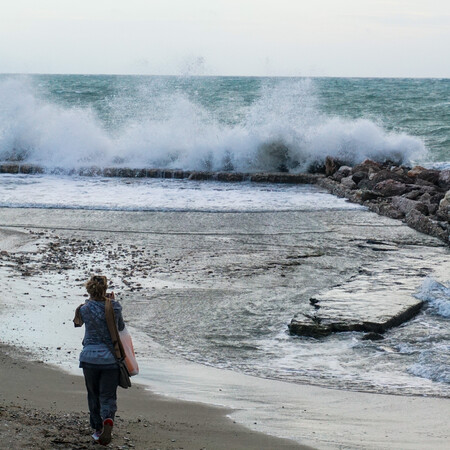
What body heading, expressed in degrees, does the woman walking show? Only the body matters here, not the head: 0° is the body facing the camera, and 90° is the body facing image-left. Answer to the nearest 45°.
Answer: approximately 180°

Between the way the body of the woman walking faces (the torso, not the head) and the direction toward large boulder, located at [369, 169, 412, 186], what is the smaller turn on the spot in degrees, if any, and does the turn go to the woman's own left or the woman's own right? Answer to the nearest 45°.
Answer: approximately 45° to the woman's own right

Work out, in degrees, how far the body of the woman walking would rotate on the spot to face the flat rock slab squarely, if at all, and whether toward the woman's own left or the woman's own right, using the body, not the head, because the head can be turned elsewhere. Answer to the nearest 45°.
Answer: approximately 45° to the woman's own right

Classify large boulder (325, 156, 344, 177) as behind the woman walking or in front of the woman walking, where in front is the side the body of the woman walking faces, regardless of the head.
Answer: in front

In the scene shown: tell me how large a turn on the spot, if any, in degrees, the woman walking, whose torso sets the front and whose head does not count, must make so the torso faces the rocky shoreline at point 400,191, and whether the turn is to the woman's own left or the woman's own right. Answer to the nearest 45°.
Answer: approximately 45° to the woman's own right

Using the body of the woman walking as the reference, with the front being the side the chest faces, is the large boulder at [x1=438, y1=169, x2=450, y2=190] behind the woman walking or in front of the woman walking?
in front

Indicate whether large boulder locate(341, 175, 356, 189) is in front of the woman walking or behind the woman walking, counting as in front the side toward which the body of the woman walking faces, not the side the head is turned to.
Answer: in front

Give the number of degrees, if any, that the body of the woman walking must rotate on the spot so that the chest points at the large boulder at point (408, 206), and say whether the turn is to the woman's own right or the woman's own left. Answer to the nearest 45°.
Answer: approximately 45° to the woman's own right

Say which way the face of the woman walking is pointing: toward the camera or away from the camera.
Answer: away from the camera

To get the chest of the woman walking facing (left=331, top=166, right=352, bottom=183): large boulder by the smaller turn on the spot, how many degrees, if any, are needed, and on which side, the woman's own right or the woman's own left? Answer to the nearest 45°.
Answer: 0° — they already face it
